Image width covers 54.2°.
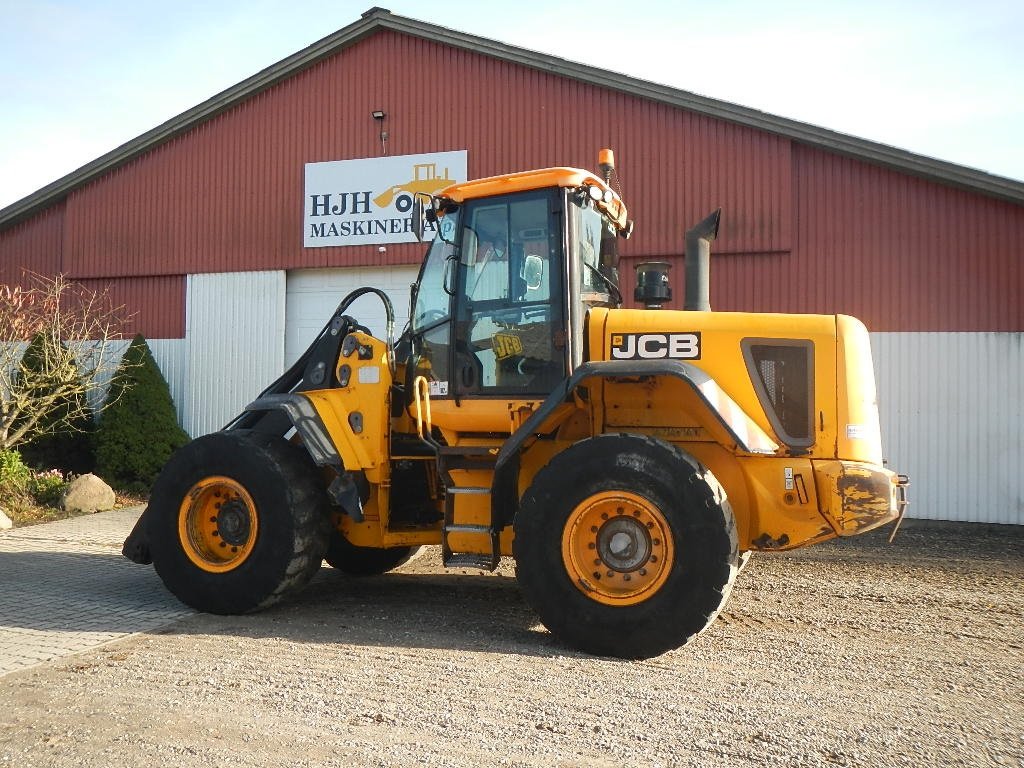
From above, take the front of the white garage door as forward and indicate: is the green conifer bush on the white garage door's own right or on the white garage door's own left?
on the white garage door's own right

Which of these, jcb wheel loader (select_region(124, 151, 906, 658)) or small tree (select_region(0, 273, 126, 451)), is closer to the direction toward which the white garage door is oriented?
the jcb wheel loader

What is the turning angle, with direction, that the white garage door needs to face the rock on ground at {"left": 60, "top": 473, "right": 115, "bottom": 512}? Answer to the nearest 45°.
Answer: approximately 45° to its right

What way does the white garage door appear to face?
toward the camera

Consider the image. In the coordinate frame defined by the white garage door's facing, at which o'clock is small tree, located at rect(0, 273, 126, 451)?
The small tree is roughly at 3 o'clock from the white garage door.

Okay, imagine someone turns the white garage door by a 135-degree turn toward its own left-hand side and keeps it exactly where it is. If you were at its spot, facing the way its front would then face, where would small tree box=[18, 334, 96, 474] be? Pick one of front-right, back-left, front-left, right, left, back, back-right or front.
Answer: back-left

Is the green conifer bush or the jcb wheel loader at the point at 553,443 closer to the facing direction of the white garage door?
the jcb wheel loader
